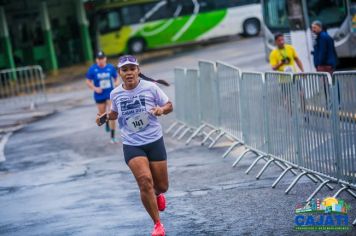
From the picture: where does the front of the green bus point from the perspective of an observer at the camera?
facing to the left of the viewer

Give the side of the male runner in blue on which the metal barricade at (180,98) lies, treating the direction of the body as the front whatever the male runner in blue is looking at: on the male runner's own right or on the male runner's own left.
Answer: on the male runner's own left

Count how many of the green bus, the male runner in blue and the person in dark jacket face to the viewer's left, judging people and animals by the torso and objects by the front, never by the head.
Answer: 2

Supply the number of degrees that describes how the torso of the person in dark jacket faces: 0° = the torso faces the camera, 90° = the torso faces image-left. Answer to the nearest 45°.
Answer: approximately 90°

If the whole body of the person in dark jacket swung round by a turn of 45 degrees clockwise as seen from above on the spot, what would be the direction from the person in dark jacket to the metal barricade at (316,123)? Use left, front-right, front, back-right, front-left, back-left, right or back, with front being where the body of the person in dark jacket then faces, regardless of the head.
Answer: back-left

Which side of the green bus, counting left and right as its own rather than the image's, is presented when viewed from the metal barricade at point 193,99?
left

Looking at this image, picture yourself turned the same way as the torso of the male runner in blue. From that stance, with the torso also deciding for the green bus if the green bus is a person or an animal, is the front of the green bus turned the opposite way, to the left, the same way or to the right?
to the right

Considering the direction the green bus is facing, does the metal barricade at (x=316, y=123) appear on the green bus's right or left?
on its left

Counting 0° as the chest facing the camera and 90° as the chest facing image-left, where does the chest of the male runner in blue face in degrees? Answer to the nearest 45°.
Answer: approximately 0°
